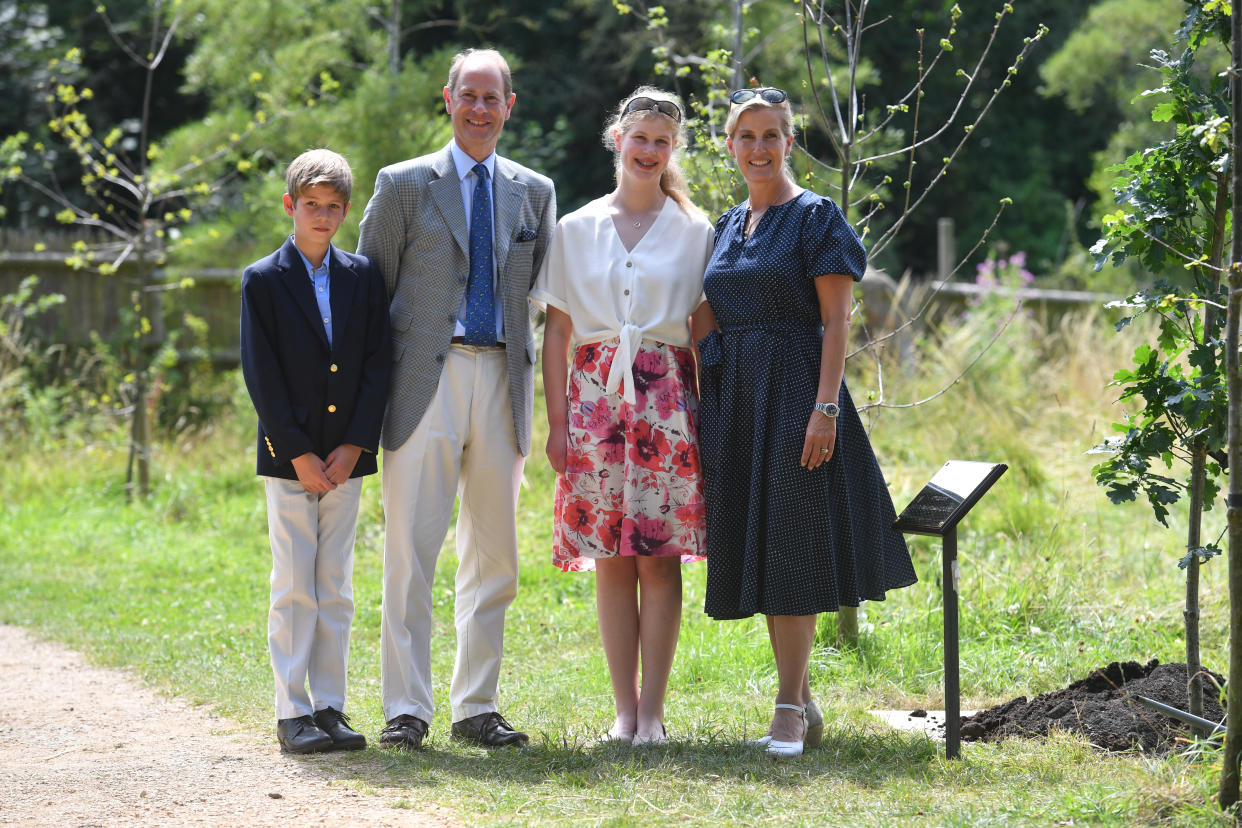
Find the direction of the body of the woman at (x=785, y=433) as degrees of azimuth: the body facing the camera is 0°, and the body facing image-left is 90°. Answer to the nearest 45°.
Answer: approximately 45°

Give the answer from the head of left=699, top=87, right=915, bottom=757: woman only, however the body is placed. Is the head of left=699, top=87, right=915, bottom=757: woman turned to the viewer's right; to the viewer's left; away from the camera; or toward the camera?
toward the camera

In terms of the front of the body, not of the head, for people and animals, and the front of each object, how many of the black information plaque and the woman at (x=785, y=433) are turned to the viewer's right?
0

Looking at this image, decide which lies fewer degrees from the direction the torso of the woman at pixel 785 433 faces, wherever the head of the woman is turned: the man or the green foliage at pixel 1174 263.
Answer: the man

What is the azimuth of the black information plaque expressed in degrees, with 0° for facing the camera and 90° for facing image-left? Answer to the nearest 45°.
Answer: approximately 45°

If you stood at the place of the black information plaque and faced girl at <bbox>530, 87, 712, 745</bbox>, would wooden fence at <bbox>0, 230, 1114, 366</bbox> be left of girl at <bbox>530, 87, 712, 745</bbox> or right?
right

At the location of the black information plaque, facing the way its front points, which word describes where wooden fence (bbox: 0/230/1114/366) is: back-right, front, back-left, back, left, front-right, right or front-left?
right

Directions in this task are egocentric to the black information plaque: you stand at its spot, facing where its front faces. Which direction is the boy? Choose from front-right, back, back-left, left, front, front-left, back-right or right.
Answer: front-right

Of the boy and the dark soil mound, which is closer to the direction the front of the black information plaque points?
the boy

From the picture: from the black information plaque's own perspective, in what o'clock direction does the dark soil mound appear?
The dark soil mound is roughly at 6 o'clock from the black information plaque.

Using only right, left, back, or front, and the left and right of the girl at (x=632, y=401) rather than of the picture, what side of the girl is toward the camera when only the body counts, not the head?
front

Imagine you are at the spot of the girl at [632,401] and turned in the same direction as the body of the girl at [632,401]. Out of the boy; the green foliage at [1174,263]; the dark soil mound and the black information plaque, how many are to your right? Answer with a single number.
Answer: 1

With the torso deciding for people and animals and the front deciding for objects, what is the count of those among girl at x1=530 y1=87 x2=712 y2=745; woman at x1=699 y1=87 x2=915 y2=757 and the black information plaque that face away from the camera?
0

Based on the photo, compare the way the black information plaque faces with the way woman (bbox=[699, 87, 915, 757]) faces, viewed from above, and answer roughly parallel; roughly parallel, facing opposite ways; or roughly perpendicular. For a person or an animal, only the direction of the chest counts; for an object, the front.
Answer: roughly parallel

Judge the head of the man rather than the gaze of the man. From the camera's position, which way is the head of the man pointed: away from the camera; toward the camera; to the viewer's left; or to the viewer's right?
toward the camera

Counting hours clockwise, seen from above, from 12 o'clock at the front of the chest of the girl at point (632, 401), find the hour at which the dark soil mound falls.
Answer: The dark soil mound is roughly at 9 o'clock from the girl.
